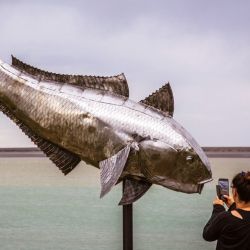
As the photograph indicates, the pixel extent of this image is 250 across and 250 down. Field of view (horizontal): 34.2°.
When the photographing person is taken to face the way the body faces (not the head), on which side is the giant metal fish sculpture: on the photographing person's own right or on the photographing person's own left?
on the photographing person's own left

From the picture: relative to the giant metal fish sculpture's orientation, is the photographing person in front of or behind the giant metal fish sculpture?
in front

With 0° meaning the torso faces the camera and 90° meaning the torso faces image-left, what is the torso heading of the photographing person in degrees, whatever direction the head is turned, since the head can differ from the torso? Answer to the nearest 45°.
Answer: approximately 135°

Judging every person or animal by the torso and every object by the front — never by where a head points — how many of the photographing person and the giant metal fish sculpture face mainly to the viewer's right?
1

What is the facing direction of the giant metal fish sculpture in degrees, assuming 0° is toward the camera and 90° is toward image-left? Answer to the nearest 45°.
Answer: approximately 270°

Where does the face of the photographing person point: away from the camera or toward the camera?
away from the camera
